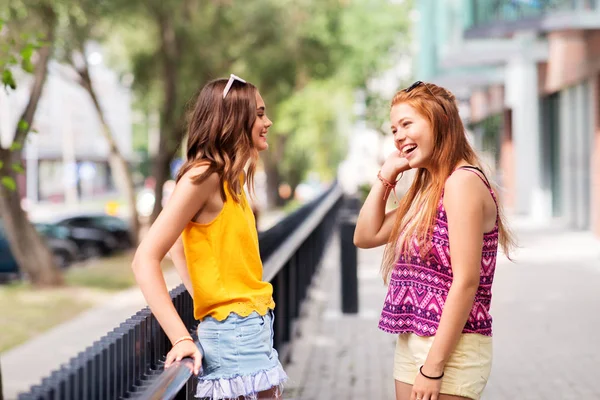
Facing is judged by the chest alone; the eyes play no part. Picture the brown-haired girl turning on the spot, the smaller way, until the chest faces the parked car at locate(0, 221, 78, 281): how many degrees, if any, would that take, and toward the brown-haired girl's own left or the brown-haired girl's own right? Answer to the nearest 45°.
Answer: approximately 90° to the brown-haired girl's own left

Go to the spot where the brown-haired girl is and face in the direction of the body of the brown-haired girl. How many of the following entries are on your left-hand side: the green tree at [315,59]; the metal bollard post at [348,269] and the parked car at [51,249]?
3

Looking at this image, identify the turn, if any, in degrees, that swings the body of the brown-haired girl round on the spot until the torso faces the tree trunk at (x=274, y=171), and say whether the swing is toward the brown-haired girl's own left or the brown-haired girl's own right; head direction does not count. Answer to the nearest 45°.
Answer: approximately 90° to the brown-haired girl's own left

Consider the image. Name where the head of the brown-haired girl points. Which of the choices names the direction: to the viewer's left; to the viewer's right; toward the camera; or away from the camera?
to the viewer's right

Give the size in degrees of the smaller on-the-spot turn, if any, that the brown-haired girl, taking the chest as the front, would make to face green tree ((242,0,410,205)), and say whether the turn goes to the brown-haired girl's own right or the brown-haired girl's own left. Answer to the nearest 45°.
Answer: approximately 90° to the brown-haired girl's own left

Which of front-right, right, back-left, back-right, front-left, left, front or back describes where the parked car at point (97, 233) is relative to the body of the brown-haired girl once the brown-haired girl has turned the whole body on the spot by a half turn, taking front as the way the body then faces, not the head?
right

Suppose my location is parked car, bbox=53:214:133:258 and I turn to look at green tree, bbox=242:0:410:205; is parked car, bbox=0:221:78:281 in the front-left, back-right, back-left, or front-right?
back-right

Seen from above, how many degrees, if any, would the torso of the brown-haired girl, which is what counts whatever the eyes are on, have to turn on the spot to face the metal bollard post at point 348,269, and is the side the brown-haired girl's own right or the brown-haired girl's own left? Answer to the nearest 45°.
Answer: approximately 90° to the brown-haired girl's own left

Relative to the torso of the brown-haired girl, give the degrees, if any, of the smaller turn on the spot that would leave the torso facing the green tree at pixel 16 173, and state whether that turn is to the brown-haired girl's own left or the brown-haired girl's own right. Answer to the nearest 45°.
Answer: approximately 90° to the brown-haired girl's own left

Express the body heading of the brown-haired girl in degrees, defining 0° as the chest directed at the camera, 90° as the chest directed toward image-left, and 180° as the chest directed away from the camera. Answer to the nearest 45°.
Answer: approximately 270°
